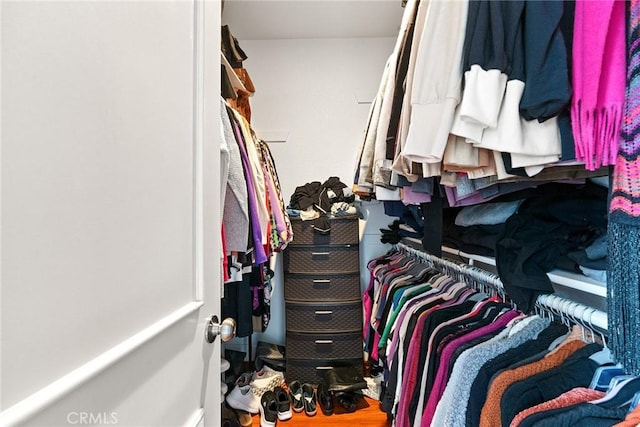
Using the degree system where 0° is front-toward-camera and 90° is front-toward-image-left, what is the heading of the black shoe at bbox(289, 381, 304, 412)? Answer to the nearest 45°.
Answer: approximately 0°
